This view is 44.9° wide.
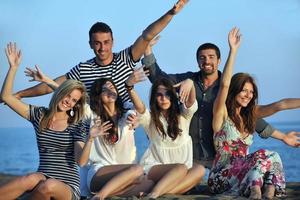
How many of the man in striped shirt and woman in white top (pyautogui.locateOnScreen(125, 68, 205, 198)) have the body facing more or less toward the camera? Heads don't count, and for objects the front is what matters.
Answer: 2

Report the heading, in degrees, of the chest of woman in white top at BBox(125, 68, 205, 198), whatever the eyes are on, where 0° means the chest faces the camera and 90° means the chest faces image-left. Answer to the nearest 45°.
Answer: approximately 0°

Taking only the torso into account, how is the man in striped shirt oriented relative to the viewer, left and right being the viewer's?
facing the viewer
